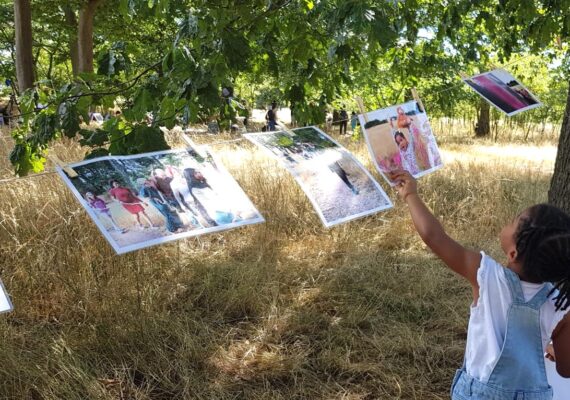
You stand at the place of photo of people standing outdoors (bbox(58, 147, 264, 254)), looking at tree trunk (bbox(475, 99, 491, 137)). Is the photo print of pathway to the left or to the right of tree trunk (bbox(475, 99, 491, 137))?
right

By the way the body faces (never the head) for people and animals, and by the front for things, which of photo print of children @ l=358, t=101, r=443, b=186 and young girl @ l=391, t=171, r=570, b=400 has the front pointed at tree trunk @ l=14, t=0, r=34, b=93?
the young girl

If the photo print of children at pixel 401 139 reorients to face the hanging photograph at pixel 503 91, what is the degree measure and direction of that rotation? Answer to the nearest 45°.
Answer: approximately 135° to its left

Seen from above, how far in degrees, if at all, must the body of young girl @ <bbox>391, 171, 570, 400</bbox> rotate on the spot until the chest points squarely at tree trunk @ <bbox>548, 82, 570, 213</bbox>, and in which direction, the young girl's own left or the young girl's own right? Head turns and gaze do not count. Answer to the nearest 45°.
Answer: approximately 45° to the young girl's own right

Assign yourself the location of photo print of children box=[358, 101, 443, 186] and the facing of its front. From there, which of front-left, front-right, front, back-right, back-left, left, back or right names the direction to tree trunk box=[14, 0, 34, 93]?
back-right

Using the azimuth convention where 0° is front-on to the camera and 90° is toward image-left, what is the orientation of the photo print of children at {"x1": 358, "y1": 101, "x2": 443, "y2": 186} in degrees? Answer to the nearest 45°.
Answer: approximately 0°

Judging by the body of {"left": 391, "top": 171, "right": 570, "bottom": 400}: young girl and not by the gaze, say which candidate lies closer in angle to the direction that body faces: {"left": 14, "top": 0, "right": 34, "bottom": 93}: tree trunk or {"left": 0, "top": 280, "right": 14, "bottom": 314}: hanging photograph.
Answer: the tree trunk

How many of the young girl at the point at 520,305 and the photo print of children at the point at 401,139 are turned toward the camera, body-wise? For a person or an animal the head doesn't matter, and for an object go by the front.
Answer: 1

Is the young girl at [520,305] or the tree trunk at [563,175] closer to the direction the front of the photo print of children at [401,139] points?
the young girl

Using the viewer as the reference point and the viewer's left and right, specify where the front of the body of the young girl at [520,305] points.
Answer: facing away from the viewer and to the left of the viewer

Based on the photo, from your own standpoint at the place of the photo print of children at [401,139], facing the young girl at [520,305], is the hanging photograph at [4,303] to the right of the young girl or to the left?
right

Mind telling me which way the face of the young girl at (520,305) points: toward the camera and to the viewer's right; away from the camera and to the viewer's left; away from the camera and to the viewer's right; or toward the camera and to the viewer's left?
away from the camera and to the viewer's left
